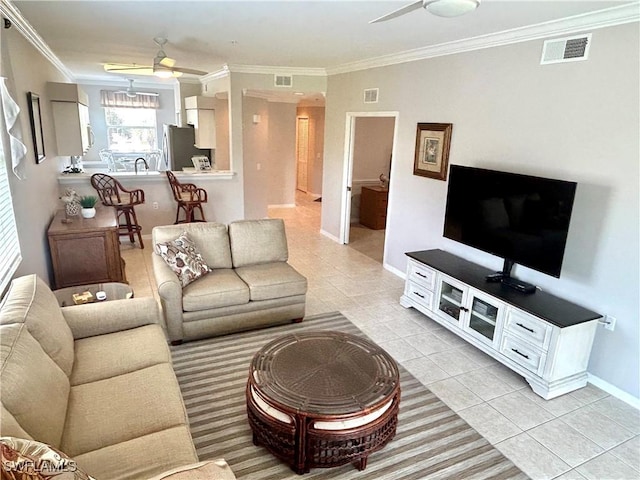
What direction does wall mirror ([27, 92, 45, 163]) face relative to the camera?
to the viewer's right

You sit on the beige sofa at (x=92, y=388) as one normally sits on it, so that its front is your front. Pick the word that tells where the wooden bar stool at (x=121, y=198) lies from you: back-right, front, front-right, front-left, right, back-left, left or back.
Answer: left

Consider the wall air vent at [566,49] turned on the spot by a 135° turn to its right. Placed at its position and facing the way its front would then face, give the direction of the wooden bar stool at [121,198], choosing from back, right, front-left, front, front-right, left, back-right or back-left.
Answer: left

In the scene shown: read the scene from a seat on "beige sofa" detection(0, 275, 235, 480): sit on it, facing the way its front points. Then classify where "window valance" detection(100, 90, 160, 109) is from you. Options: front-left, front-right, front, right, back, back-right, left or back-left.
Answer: left

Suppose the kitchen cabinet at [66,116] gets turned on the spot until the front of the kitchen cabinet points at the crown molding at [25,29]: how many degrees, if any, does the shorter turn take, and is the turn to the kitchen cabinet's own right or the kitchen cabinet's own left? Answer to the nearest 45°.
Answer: approximately 90° to the kitchen cabinet's own right

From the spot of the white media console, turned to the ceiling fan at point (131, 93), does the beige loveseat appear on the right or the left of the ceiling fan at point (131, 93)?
left

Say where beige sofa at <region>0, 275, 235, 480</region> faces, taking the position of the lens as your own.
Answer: facing to the right of the viewer

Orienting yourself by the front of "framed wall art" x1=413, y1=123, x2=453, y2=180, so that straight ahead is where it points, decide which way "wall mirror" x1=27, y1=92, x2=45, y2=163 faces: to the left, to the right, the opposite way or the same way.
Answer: the opposite way

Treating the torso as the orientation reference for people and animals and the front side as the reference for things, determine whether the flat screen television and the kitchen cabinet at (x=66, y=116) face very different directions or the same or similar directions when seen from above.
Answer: very different directions

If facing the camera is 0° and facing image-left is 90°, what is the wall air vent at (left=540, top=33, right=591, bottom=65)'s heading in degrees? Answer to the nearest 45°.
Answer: approximately 45°

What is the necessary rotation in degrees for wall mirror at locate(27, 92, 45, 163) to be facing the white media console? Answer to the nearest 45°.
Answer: approximately 45° to its right
